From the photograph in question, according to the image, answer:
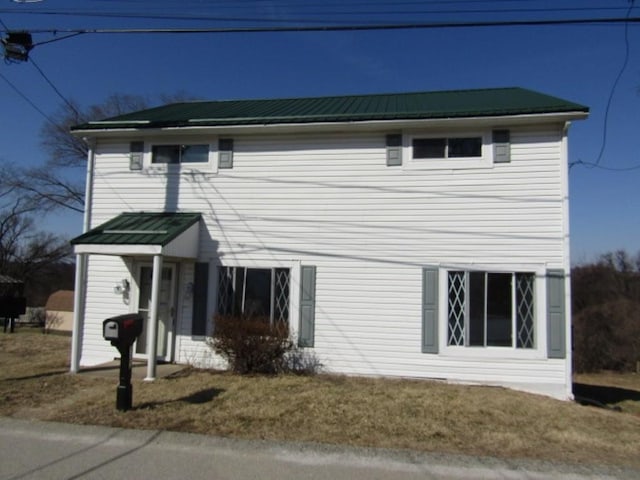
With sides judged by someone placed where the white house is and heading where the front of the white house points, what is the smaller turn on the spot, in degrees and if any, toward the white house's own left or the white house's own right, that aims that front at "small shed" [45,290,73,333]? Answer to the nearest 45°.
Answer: approximately 135° to the white house's own right

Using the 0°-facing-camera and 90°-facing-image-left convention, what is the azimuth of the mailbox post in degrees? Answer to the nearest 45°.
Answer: approximately 45°

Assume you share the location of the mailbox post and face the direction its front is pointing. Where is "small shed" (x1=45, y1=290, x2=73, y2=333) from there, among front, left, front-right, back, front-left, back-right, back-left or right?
back-right

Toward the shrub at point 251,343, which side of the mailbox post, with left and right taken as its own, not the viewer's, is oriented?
back

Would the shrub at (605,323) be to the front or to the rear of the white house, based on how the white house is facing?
to the rear

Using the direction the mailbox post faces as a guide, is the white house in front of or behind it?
behind

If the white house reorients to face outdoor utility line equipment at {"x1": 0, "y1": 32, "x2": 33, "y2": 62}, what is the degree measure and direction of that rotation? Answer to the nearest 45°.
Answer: approximately 90° to its right

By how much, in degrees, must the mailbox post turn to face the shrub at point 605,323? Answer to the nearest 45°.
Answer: approximately 180°

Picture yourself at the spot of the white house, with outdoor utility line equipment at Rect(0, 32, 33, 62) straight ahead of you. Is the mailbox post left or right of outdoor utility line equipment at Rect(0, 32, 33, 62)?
left

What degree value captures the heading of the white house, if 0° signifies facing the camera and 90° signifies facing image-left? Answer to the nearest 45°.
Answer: approximately 0°
